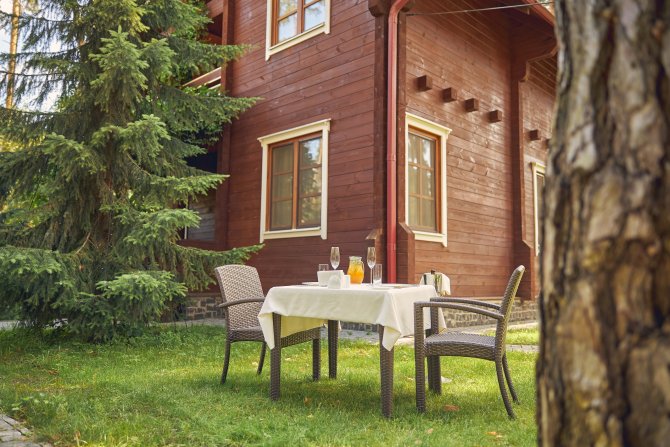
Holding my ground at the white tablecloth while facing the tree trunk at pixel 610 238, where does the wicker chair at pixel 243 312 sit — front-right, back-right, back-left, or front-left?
back-right

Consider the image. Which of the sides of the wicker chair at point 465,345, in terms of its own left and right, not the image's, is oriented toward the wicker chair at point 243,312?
front

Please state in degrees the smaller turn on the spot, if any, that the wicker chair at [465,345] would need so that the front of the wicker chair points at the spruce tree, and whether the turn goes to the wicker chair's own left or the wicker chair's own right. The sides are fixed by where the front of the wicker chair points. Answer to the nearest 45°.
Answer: approximately 45° to the wicker chair's own right

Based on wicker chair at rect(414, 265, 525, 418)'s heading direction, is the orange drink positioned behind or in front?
in front

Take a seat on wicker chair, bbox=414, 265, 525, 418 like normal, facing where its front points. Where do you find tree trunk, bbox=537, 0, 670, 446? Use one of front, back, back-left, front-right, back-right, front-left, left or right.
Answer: left

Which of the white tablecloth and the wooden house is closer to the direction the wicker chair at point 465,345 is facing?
the white tablecloth

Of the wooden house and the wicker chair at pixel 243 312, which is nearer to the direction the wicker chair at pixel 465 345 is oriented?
the wicker chair

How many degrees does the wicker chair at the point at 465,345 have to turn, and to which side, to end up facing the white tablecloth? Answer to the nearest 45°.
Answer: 0° — it already faces it

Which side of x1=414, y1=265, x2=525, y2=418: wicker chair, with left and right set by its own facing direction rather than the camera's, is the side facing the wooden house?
right

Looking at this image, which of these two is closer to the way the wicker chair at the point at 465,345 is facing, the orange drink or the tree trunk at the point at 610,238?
the orange drink

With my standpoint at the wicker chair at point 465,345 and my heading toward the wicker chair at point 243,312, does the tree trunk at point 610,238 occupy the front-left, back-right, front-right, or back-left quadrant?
back-left

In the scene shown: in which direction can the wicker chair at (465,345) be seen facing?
to the viewer's left

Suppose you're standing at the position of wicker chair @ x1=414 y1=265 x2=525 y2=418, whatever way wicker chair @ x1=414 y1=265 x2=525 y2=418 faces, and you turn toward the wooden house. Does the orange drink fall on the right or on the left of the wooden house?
left
